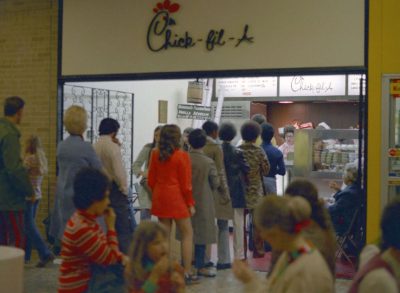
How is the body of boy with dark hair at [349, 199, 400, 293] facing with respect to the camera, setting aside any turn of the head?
away from the camera

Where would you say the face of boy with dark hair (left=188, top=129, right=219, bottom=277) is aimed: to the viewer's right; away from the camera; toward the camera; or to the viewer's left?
away from the camera

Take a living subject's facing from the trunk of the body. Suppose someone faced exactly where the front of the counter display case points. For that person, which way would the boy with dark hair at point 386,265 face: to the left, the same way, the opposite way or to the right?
the opposite way

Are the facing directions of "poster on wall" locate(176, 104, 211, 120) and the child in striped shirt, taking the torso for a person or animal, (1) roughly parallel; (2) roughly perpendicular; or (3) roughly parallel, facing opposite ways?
roughly perpendicular

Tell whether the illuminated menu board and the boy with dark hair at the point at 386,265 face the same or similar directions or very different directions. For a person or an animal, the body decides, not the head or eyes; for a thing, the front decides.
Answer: very different directions

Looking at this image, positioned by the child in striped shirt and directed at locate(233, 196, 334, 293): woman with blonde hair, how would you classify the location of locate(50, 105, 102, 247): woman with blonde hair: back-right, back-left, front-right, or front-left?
back-left

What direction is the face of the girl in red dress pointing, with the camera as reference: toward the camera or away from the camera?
away from the camera

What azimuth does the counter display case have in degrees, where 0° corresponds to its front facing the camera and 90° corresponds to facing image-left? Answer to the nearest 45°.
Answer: approximately 0°

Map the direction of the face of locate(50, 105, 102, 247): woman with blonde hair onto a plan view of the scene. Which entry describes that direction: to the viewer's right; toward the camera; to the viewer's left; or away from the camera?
away from the camera
